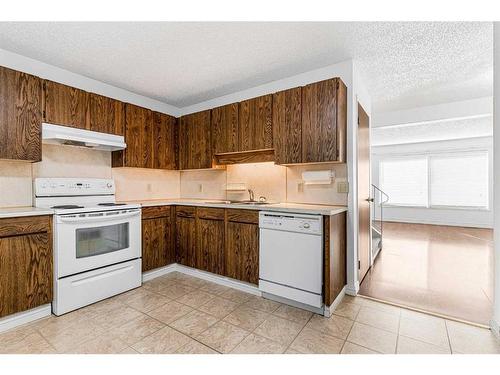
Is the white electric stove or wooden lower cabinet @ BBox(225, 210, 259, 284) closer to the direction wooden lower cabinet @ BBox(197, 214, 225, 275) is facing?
the white electric stove

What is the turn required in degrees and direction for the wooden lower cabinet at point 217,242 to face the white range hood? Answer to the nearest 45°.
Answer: approximately 45° to its right

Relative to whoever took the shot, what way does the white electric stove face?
facing the viewer and to the right of the viewer

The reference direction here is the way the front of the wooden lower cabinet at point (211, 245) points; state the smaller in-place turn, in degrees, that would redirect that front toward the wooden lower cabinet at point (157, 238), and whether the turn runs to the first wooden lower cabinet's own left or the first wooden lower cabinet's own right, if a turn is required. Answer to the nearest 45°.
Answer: approximately 45° to the first wooden lower cabinet's own right

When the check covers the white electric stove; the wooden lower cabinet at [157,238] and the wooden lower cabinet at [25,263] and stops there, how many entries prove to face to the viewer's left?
0

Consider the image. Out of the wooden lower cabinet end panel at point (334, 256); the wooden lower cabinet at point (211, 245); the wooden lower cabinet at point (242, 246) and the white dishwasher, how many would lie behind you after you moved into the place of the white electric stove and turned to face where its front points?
0

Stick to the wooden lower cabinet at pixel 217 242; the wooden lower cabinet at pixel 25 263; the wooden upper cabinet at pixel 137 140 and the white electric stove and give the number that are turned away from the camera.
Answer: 0

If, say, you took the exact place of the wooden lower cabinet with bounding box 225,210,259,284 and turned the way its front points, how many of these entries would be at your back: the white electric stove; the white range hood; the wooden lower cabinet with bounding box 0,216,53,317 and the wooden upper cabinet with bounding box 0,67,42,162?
0

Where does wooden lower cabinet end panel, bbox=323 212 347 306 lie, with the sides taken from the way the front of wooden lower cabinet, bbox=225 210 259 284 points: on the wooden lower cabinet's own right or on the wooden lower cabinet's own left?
on the wooden lower cabinet's own left

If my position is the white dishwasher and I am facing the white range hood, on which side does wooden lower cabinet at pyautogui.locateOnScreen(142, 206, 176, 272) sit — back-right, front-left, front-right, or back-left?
front-right

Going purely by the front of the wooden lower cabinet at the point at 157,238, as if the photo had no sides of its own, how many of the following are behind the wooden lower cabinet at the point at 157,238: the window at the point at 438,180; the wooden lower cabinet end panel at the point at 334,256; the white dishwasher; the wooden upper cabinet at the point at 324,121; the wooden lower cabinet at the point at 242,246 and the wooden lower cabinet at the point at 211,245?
0

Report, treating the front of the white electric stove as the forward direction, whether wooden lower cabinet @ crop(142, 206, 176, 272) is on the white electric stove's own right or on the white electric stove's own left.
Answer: on the white electric stove's own left

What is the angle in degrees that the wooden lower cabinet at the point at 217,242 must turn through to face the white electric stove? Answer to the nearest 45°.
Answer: approximately 45° to its right
